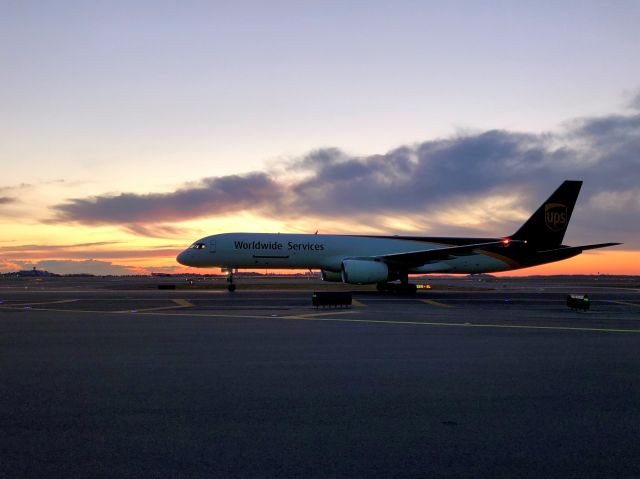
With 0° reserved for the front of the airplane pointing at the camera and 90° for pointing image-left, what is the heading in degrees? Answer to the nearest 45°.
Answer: approximately 90°
